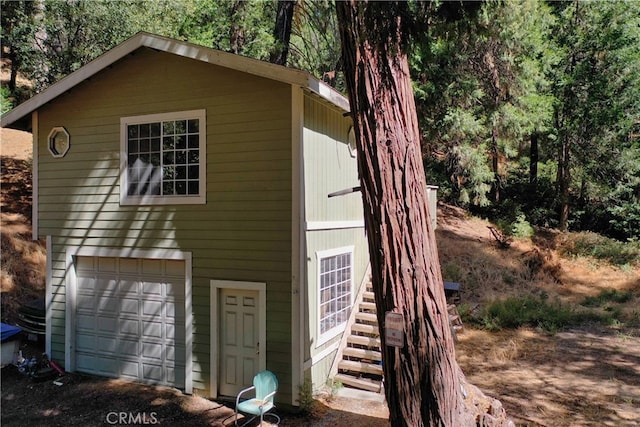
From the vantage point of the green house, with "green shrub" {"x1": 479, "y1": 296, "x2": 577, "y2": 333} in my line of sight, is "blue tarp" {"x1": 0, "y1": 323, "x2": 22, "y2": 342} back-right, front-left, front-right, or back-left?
back-left

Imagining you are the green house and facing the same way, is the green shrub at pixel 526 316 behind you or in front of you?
behind

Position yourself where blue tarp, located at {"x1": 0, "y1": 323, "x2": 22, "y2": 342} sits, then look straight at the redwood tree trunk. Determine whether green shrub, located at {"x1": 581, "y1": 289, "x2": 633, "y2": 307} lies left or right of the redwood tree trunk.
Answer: left

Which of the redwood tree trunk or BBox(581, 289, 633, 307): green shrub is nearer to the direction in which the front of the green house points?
the redwood tree trunk

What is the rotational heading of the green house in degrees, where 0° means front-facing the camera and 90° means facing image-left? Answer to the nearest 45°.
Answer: approximately 45°

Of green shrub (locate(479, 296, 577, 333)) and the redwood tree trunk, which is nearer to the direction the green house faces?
the redwood tree trunk

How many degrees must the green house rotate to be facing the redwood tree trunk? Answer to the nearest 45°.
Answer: approximately 90° to its left

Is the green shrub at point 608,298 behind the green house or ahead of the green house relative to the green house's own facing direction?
behind

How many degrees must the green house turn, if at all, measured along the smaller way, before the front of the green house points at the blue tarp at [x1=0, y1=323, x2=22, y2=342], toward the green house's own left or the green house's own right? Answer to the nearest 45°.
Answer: approximately 90° to the green house's own right

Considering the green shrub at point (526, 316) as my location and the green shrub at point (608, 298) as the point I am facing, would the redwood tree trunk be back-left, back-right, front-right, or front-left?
back-right
